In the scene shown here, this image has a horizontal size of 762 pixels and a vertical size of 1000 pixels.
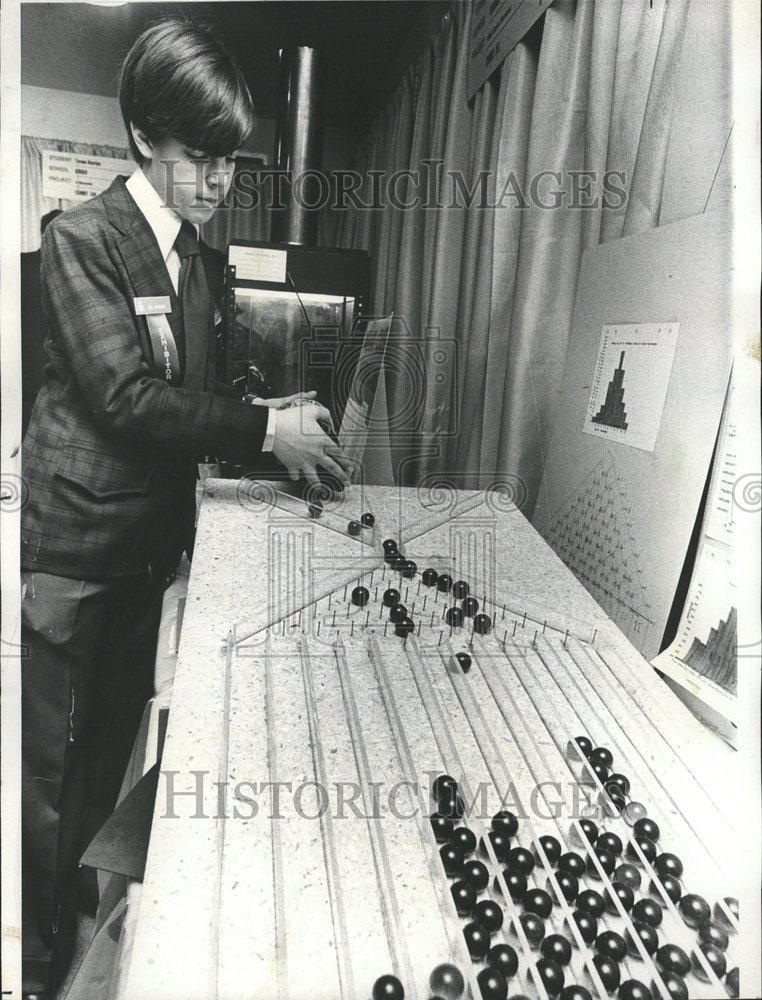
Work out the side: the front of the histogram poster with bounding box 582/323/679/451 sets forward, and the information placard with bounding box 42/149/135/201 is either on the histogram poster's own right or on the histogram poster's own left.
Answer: on the histogram poster's own right

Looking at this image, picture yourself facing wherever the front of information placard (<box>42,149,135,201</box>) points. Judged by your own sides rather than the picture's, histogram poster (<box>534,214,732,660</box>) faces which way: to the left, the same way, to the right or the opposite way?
to the right

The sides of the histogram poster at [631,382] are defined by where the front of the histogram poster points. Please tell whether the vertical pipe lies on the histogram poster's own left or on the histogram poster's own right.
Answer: on the histogram poster's own right

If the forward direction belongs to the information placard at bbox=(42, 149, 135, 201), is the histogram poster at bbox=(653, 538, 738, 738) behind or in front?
in front

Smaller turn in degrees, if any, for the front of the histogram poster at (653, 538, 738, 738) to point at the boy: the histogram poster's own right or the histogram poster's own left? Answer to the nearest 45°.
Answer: approximately 45° to the histogram poster's own right

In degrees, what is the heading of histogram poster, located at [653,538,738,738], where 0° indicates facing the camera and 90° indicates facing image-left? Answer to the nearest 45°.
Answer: approximately 45°

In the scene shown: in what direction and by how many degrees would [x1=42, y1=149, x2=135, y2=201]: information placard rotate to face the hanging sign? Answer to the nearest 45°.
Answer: approximately 45° to its left

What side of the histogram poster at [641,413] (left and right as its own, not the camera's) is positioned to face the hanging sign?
right

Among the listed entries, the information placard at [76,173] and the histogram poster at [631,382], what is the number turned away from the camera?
0

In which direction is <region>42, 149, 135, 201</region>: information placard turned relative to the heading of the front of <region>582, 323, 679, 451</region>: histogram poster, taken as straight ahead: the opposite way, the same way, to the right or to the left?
to the left

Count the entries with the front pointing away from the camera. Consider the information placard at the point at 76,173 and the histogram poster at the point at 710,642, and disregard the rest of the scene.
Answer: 0
